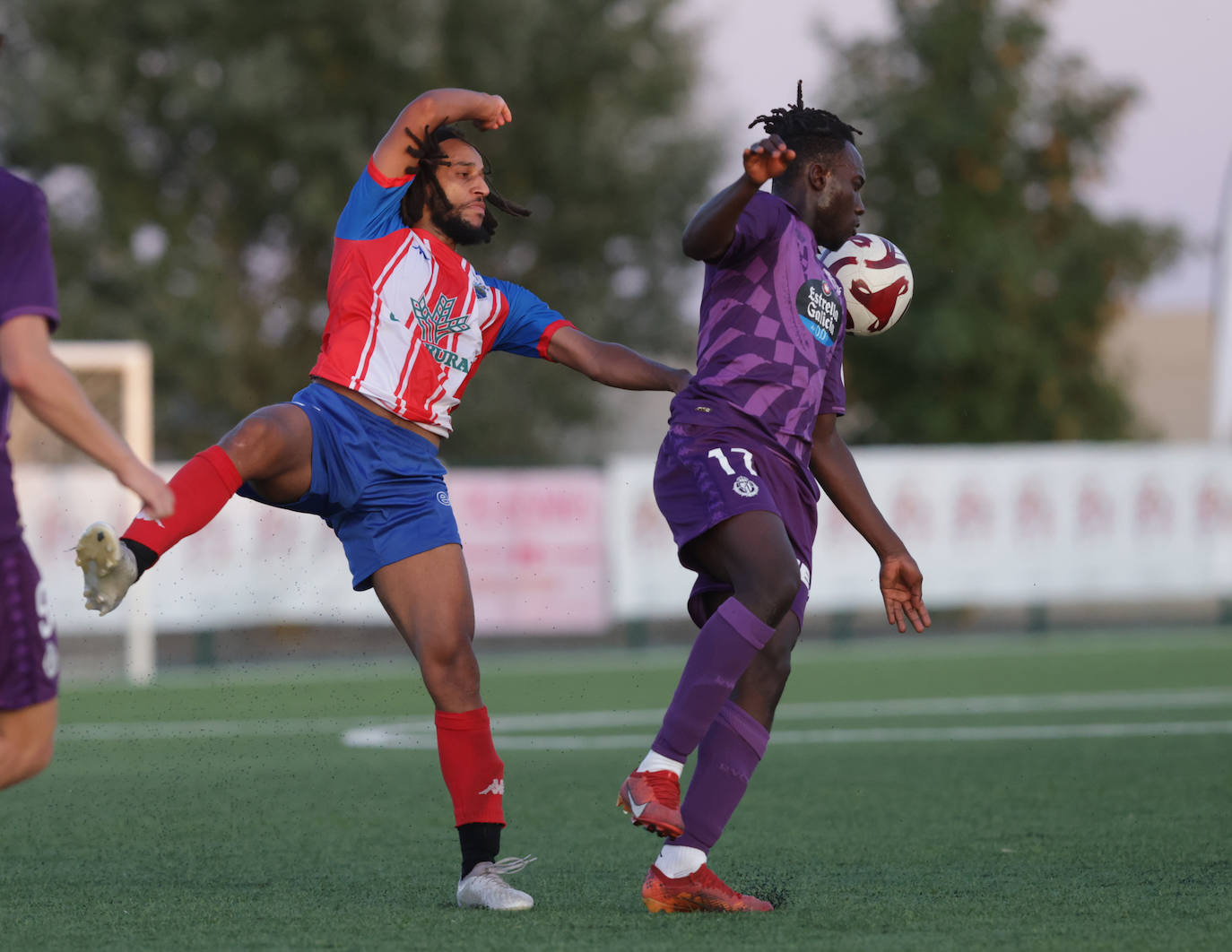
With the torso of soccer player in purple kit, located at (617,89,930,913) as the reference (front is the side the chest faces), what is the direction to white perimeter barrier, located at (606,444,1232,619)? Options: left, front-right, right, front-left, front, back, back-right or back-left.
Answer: left

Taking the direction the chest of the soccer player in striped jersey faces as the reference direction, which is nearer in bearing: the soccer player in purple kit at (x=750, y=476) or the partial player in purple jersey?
the soccer player in purple kit

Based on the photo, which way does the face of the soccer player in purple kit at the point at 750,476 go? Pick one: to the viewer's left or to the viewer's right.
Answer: to the viewer's right

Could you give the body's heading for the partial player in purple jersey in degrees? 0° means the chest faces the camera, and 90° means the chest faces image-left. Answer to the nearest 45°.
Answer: approximately 270°

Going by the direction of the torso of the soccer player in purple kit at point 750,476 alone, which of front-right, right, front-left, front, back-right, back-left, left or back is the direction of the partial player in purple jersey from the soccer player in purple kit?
back-right

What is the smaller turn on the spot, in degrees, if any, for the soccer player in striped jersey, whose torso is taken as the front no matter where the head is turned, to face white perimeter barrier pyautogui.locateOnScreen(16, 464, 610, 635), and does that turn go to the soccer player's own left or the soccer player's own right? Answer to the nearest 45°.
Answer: approximately 135° to the soccer player's own left

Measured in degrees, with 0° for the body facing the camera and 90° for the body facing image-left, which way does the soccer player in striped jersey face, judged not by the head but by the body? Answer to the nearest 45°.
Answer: approximately 315°

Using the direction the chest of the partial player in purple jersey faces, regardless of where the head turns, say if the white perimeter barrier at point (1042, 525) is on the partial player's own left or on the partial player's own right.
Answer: on the partial player's own left

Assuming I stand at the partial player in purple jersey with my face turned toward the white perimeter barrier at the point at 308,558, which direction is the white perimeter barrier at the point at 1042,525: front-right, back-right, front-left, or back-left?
front-right

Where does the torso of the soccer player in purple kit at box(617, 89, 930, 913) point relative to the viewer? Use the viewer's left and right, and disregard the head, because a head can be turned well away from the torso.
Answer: facing to the right of the viewer

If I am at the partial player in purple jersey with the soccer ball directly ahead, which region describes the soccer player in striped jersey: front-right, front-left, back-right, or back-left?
front-left
